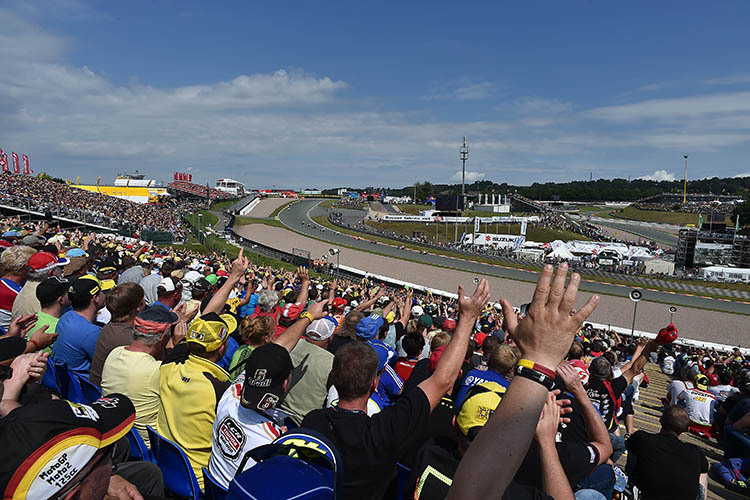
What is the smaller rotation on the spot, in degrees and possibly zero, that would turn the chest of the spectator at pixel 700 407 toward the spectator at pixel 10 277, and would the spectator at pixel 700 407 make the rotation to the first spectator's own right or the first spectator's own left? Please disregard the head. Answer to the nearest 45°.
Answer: approximately 135° to the first spectator's own left

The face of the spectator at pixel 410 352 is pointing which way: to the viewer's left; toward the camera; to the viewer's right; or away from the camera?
away from the camera

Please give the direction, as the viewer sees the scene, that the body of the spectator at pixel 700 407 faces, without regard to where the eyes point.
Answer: away from the camera

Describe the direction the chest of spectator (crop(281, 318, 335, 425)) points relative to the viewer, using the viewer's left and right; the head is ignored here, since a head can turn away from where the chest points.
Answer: facing away from the viewer and to the right of the viewer

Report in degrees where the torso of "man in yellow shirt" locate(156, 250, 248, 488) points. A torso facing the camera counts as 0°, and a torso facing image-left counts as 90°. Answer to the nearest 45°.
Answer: approximately 225°

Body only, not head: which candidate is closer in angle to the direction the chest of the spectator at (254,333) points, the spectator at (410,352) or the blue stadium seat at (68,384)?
the spectator

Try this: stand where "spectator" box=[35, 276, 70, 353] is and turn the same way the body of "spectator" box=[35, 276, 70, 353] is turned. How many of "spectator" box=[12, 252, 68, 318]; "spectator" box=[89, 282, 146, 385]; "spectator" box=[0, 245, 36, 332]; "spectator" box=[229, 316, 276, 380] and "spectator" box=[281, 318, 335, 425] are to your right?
3

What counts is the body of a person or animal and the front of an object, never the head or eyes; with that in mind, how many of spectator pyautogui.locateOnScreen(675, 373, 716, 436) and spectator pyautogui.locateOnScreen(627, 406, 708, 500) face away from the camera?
2

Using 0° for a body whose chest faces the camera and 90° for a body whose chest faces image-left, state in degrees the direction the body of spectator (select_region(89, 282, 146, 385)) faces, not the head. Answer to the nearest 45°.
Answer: approximately 225°

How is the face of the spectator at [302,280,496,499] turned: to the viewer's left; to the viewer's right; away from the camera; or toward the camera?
away from the camera

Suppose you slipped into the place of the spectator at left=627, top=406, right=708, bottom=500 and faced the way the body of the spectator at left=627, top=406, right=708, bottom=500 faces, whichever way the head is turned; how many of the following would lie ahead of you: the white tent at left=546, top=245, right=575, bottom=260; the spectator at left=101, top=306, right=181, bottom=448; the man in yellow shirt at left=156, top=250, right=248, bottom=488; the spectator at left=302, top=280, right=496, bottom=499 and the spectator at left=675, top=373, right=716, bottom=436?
2

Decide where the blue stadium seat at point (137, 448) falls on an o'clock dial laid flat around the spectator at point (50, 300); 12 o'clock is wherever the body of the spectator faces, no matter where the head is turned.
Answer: The blue stadium seat is roughly at 4 o'clock from the spectator.

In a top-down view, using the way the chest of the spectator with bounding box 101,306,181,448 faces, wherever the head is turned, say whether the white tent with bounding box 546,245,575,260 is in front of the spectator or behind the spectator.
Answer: in front

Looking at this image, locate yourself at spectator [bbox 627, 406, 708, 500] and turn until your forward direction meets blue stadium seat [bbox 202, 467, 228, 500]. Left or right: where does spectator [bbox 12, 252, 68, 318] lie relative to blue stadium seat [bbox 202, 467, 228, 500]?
right

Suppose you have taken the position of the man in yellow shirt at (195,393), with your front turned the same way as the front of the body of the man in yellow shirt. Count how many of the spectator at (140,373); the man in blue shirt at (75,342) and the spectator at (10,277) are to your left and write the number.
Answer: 3
